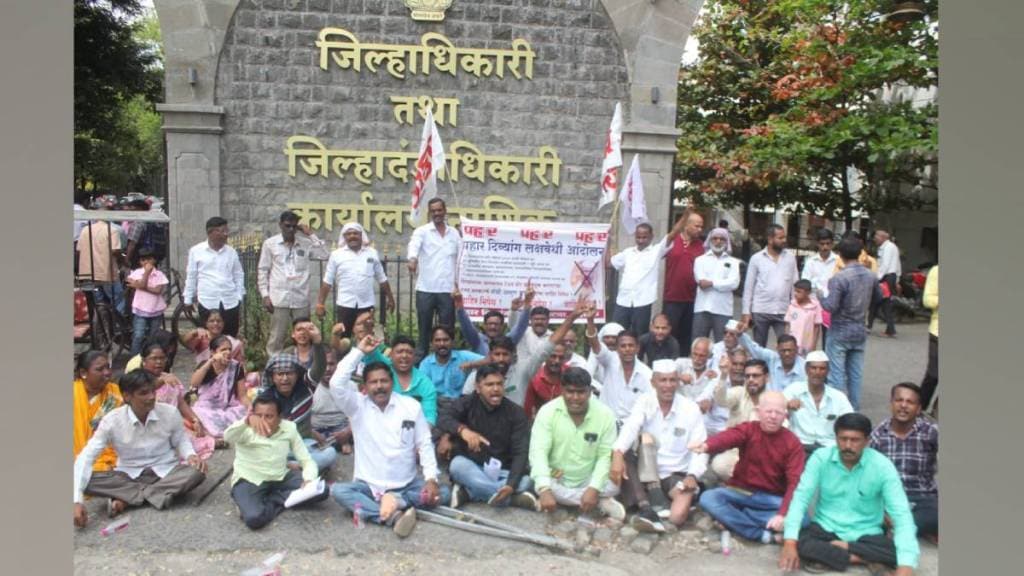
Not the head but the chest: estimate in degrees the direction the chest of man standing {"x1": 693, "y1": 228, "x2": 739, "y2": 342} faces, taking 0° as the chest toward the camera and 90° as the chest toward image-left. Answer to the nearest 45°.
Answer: approximately 0°

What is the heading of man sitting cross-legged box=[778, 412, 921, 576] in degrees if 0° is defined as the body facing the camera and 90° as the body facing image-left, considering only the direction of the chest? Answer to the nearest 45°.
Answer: approximately 0°

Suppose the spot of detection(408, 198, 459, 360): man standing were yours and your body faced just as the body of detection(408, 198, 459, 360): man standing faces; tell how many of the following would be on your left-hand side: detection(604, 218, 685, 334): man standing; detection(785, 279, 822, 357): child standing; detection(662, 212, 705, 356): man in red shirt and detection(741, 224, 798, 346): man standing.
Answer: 4

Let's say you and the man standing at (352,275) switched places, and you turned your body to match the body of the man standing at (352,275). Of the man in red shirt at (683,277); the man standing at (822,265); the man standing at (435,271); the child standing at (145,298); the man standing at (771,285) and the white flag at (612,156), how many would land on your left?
5

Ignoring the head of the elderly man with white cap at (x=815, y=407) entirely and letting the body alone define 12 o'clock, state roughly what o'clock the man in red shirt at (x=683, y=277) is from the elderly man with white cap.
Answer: The man in red shirt is roughly at 5 o'clock from the elderly man with white cap.

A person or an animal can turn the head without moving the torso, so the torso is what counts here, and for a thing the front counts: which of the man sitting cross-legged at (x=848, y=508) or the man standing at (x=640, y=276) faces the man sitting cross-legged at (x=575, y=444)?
the man standing

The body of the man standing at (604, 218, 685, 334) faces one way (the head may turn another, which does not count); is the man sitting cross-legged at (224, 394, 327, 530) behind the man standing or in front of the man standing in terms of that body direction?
in front
